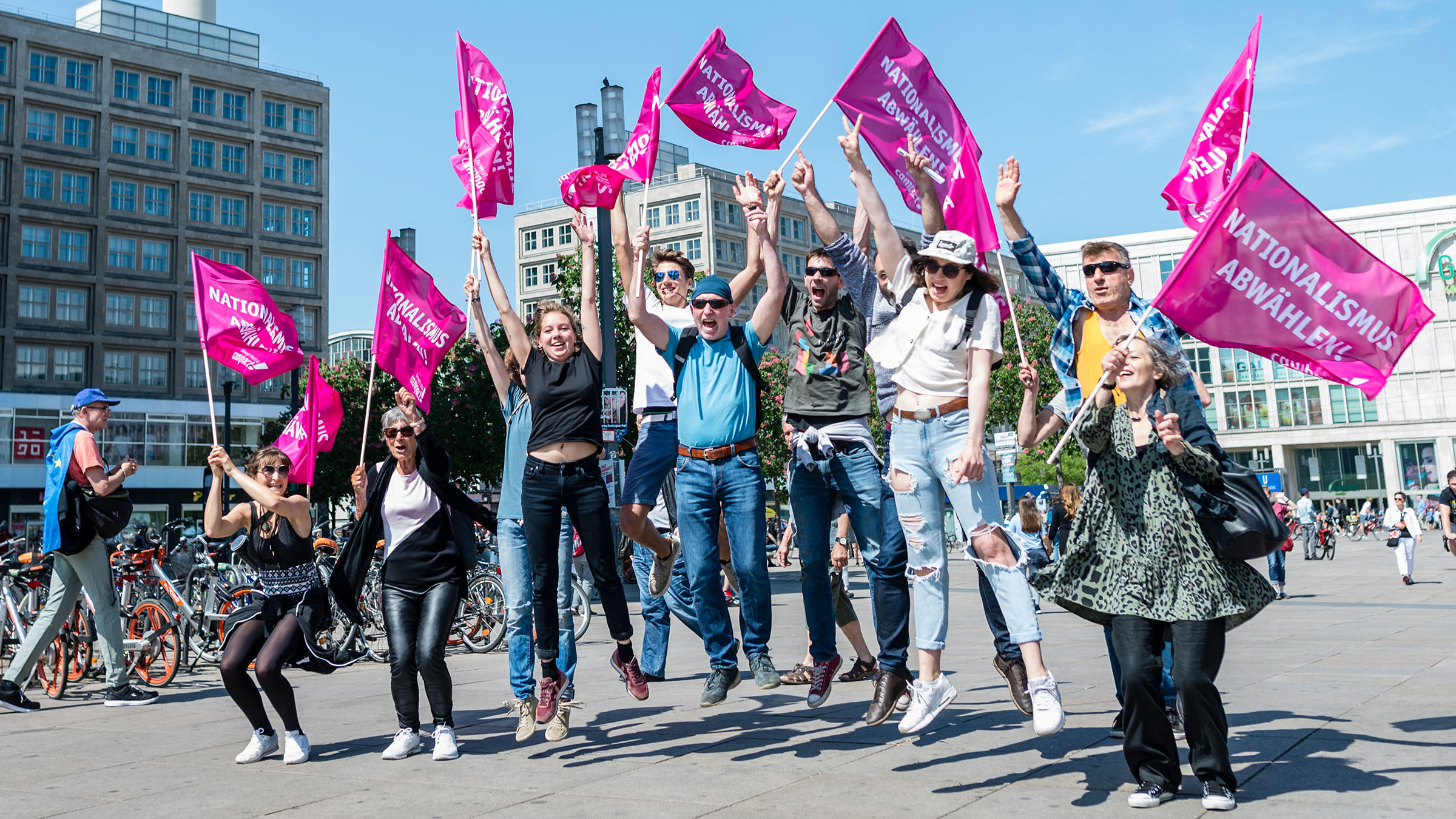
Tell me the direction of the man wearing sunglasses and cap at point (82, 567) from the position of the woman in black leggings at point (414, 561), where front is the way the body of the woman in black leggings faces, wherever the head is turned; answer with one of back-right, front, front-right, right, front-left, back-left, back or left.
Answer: back-right

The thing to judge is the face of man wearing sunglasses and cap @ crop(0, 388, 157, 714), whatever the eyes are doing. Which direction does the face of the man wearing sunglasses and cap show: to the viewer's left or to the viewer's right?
to the viewer's right

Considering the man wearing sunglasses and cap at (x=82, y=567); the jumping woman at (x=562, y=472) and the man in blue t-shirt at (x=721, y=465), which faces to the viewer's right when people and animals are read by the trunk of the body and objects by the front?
the man wearing sunglasses and cap

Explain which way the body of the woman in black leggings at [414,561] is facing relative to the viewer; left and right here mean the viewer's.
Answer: facing the viewer

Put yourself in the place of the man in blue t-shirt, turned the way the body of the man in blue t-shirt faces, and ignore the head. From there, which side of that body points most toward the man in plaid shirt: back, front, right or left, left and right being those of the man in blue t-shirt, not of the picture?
left

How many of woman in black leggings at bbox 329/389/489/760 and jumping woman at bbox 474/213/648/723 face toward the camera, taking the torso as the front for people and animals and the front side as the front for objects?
2

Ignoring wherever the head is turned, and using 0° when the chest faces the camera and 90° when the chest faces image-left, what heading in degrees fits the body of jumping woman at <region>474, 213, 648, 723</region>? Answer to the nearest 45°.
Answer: approximately 0°

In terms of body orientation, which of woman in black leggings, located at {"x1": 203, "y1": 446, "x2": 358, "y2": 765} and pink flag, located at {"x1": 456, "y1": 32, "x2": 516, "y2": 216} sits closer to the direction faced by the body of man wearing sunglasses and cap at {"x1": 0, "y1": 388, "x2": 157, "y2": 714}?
the pink flag

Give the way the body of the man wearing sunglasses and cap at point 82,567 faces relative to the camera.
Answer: to the viewer's right

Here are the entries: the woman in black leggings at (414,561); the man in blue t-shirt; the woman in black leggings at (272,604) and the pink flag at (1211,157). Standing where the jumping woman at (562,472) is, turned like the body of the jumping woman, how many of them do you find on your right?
2

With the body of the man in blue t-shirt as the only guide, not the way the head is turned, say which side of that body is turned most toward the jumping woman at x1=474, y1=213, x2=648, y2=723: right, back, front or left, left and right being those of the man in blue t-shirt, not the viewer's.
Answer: right
